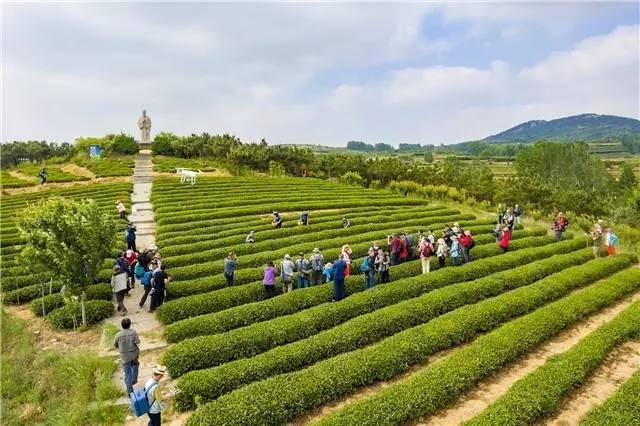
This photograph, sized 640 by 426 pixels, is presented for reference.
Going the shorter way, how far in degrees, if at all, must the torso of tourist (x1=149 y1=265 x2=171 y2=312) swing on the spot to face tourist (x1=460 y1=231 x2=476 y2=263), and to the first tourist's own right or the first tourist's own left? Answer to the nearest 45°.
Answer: approximately 45° to the first tourist's own right

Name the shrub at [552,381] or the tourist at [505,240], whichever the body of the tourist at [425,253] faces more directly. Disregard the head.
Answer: the tourist

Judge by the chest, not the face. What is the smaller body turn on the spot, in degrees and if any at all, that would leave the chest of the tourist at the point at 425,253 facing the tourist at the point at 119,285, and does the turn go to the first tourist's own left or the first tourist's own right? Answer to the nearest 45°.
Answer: approximately 135° to the first tourist's own left

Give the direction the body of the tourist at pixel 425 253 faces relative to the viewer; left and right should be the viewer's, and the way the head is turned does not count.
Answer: facing away from the viewer

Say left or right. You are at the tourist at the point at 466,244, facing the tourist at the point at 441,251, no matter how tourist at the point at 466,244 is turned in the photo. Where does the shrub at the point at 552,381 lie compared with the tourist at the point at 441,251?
left

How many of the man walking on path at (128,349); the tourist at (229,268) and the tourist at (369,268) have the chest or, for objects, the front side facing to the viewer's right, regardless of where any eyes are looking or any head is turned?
1

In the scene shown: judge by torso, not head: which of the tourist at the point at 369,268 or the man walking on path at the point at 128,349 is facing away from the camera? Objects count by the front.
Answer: the man walking on path

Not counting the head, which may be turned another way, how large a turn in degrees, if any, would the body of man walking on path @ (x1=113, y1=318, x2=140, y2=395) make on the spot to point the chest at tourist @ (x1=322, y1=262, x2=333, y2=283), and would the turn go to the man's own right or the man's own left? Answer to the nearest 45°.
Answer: approximately 45° to the man's own right

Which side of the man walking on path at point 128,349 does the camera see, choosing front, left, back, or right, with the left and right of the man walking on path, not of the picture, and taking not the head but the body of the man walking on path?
back
